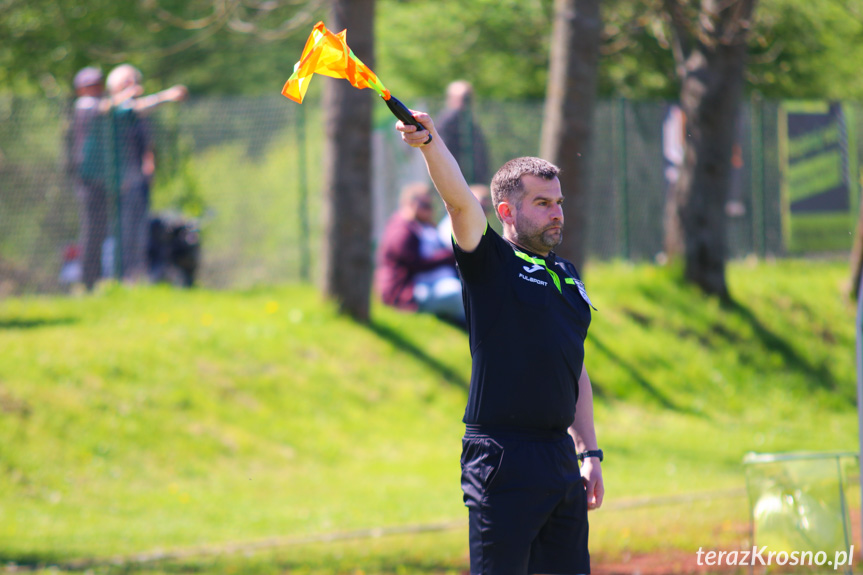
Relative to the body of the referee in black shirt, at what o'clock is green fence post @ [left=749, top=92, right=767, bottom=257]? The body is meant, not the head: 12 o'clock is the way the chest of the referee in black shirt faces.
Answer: The green fence post is roughly at 8 o'clock from the referee in black shirt.

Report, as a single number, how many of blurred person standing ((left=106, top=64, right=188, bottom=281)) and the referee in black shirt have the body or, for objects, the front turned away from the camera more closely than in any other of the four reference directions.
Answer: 0

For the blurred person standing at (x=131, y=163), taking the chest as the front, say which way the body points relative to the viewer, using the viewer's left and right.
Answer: facing to the right of the viewer

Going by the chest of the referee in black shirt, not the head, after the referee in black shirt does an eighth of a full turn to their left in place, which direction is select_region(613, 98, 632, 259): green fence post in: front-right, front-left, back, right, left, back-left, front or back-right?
left

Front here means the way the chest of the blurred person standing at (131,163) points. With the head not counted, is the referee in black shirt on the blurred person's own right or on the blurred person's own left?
on the blurred person's own right

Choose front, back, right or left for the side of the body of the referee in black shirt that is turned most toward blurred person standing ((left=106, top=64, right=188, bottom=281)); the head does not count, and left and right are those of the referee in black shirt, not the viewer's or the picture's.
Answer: back
